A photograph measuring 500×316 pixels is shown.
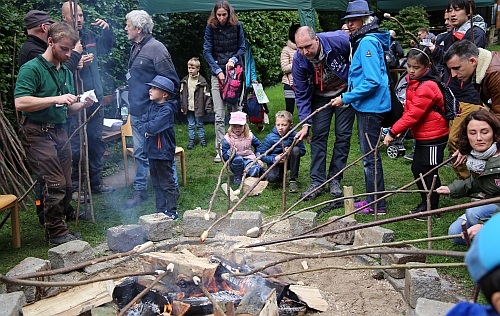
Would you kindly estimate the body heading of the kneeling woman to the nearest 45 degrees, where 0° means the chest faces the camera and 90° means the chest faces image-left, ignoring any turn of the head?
approximately 45°

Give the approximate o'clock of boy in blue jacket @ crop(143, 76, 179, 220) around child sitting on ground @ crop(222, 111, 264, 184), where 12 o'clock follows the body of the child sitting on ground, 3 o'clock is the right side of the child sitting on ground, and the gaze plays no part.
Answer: The boy in blue jacket is roughly at 1 o'clock from the child sitting on ground.

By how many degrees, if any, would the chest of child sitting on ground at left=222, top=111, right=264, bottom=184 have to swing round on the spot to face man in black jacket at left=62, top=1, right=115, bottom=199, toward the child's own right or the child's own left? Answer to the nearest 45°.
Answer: approximately 90° to the child's own right

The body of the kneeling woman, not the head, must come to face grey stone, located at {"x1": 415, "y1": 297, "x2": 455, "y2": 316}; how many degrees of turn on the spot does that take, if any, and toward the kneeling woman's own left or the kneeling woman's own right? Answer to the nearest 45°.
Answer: approximately 45° to the kneeling woman's own left

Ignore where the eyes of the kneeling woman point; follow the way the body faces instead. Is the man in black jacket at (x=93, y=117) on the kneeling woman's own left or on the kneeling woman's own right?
on the kneeling woman's own right

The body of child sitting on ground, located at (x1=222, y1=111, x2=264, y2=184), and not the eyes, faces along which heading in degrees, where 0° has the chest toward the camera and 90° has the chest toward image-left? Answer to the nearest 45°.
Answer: approximately 0°

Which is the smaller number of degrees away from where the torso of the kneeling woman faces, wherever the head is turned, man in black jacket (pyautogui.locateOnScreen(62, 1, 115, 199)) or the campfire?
the campfire

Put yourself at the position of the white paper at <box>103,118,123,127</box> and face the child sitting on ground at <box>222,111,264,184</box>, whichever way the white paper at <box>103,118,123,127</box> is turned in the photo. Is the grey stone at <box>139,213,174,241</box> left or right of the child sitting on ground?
right
